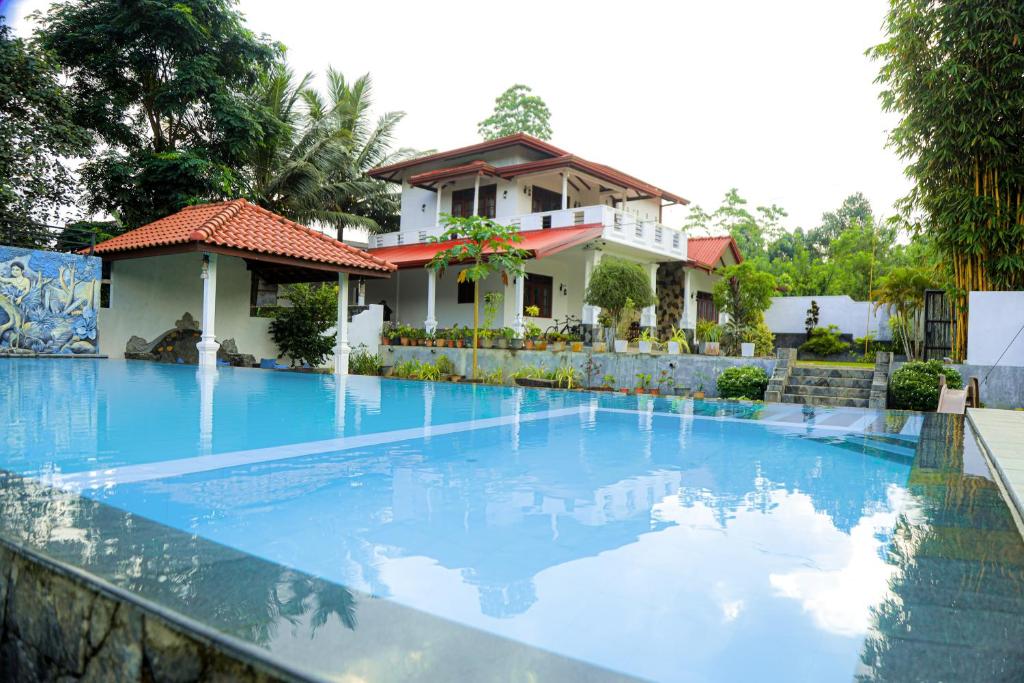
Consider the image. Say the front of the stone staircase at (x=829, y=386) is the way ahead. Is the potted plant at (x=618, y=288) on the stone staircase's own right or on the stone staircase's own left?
on the stone staircase's own right

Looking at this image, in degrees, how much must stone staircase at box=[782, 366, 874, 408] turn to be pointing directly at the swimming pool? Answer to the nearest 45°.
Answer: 0° — it already faces it

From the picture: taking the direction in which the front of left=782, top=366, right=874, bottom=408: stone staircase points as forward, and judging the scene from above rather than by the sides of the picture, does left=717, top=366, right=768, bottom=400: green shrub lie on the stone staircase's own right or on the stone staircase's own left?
on the stone staircase's own right

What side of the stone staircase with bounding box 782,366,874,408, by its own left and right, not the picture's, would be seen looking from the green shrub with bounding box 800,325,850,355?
back

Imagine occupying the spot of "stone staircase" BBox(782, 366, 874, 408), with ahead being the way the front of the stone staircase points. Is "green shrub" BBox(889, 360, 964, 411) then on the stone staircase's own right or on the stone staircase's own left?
on the stone staircase's own left

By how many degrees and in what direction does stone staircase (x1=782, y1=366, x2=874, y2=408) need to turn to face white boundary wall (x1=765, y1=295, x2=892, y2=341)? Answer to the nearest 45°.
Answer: approximately 180°

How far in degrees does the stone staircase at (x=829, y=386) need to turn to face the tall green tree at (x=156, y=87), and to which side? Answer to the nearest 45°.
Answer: approximately 90° to its right

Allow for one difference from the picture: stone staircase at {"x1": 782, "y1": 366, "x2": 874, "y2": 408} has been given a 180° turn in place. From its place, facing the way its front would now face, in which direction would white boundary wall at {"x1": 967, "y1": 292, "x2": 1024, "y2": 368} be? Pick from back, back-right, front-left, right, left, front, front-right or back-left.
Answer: right

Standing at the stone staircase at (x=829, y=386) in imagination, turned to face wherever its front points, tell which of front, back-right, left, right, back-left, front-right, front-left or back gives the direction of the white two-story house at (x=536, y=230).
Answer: back-right

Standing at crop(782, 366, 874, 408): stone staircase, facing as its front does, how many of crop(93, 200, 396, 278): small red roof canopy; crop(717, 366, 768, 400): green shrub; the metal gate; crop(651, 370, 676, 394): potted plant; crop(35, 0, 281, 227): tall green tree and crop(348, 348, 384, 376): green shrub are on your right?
5

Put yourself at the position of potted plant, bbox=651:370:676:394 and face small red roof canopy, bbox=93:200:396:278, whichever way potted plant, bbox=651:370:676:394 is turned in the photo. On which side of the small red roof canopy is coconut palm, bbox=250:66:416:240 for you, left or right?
right

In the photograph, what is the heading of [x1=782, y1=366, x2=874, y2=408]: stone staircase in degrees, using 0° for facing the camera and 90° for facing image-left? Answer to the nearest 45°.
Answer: approximately 0°

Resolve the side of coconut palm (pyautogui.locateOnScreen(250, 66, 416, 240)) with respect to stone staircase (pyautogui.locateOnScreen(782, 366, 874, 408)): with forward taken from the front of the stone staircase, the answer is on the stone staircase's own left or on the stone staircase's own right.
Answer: on the stone staircase's own right

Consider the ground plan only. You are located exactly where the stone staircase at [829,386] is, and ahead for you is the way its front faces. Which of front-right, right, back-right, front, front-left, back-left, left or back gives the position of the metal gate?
back-left

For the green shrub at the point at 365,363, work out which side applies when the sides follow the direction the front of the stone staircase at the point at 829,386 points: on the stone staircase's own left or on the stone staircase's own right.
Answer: on the stone staircase's own right

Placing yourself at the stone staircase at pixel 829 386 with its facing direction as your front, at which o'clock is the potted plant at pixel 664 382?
The potted plant is roughly at 3 o'clock from the stone staircase.
